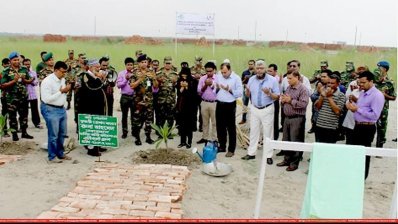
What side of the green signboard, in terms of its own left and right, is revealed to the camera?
front

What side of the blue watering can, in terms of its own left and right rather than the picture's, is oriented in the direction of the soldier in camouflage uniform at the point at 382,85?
back

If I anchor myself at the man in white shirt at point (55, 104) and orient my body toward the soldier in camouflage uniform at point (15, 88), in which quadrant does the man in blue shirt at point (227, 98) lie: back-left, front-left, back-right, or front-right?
back-right

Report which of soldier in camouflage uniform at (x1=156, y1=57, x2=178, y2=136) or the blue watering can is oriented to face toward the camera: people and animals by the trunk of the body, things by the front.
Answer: the soldier in camouflage uniform

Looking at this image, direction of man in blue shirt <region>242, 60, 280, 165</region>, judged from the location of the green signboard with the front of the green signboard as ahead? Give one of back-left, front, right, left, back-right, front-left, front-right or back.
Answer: left

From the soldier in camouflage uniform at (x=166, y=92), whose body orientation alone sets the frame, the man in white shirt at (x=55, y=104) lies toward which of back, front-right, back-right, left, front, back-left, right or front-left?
front-right

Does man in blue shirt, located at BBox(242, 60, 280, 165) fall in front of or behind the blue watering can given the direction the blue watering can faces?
behind

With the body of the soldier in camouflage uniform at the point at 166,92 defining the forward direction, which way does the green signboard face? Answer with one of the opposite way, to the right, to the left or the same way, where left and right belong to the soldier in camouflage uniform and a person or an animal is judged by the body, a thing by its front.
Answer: the same way

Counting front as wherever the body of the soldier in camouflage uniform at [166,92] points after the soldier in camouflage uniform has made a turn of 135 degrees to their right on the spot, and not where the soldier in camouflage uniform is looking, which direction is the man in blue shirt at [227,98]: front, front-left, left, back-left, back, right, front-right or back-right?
back

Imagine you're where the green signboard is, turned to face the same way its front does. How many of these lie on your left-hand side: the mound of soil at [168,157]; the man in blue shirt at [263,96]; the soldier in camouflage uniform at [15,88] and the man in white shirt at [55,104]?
2

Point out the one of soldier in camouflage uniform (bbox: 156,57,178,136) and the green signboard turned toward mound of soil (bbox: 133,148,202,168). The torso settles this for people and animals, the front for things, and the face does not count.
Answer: the soldier in camouflage uniform

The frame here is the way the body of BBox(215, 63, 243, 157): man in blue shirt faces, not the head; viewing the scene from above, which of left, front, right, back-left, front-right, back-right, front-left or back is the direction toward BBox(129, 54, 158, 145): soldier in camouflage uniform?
front-right

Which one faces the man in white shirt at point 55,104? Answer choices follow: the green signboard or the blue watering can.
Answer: the blue watering can

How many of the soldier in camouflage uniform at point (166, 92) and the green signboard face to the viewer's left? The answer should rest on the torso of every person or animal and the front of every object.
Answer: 0

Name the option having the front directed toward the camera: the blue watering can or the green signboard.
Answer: the green signboard

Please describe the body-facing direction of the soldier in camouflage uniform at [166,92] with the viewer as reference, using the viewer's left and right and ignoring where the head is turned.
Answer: facing the viewer

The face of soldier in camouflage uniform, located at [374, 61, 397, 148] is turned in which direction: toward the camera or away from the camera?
toward the camera

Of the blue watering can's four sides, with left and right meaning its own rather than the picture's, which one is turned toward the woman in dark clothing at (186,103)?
right

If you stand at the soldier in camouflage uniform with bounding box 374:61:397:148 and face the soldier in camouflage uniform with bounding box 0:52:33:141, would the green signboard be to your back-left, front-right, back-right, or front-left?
front-left

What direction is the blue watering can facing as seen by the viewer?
to the viewer's left
